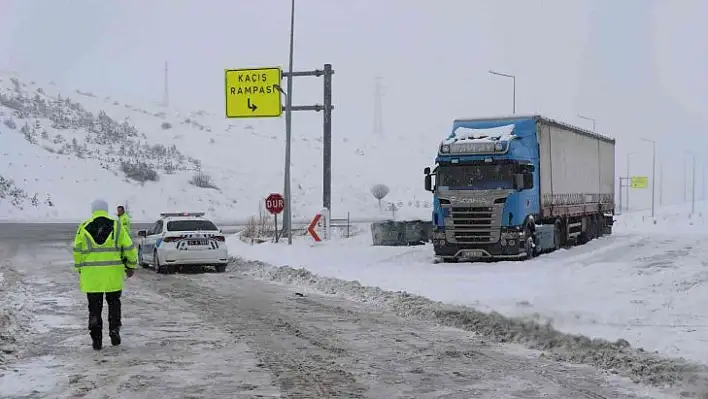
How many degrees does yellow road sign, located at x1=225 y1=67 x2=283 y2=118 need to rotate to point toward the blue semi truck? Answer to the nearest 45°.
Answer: approximately 45° to its left

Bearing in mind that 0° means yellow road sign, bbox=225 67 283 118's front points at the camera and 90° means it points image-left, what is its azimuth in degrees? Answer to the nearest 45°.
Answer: approximately 0°

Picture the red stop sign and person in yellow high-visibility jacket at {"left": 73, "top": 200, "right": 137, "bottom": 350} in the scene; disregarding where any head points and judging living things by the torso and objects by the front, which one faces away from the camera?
the person in yellow high-visibility jacket

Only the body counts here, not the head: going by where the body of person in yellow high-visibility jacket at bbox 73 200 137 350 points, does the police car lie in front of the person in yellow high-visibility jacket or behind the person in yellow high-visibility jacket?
in front

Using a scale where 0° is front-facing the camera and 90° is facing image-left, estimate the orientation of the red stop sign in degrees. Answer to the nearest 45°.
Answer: approximately 0°

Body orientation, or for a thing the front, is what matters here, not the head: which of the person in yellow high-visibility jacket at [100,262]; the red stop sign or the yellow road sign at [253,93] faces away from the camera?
the person in yellow high-visibility jacket

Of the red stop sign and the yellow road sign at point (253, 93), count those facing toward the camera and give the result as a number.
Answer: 2

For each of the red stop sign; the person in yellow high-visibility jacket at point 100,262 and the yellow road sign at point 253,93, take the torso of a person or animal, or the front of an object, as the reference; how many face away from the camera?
1

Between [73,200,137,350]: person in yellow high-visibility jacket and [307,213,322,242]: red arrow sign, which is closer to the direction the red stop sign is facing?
the person in yellow high-visibility jacket

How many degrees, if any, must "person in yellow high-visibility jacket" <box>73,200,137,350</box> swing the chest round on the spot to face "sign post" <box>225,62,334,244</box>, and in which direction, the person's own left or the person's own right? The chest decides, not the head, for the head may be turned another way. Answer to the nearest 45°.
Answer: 0° — they already face it

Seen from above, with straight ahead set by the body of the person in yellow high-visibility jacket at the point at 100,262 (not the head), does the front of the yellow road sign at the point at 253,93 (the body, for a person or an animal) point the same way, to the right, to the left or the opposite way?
the opposite way

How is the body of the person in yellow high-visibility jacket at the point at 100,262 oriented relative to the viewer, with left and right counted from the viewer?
facing away from the viewer
